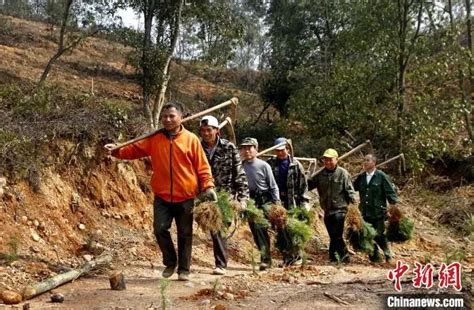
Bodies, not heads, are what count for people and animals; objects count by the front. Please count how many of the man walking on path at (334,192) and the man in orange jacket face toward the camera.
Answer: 2

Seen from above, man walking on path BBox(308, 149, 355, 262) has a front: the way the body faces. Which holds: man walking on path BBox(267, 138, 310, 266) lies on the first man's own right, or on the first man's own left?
on the first man's own right

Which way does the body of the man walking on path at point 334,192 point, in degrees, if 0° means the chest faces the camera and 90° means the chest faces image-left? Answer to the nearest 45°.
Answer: approximately 0°

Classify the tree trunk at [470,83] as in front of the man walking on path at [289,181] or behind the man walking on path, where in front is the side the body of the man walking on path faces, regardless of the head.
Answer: behind

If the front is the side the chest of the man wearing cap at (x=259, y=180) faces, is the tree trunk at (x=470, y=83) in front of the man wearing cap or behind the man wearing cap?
behind

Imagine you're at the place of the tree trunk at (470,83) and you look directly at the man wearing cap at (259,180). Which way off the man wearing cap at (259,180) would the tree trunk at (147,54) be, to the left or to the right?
right
